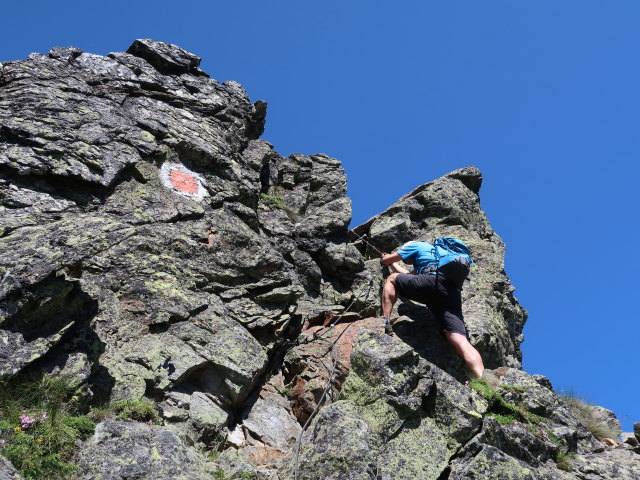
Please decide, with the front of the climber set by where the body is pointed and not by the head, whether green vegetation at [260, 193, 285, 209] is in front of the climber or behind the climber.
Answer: in front
